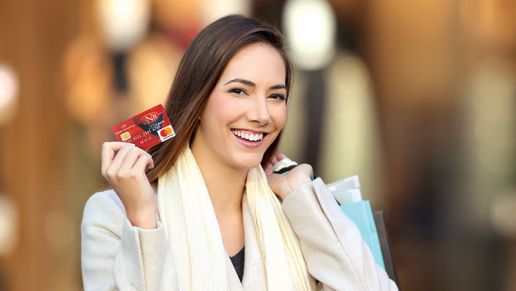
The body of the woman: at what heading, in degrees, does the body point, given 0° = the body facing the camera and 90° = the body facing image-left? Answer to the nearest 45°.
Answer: approximately 0°
